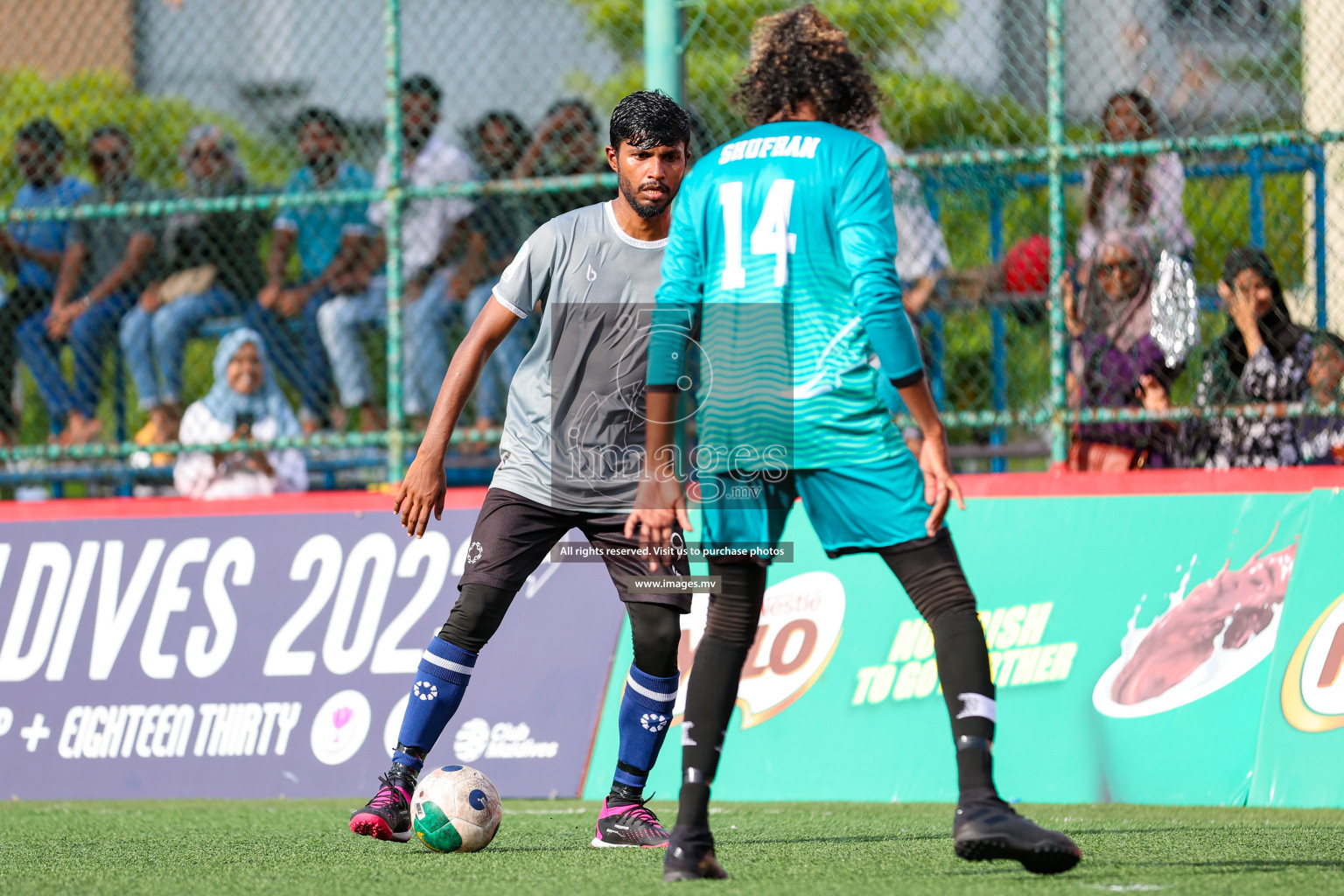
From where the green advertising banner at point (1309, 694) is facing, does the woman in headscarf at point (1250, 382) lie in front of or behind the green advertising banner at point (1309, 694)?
behind

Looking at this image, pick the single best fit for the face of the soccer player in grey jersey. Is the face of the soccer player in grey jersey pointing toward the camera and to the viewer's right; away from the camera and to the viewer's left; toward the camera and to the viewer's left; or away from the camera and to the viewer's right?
toward the camera and to the viewer's right

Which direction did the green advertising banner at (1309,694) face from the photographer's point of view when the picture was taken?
facing the viewer

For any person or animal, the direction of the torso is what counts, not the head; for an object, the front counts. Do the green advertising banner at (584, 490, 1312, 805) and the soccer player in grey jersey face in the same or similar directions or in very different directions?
same or similar directions

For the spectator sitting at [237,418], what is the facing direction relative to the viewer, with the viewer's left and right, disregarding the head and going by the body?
facing the viewer

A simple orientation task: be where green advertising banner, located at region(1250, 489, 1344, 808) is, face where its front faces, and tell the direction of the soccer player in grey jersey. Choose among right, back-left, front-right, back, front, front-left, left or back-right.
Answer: front-right

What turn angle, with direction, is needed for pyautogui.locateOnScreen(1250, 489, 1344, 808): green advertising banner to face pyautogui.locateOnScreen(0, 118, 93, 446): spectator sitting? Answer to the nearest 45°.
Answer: approximately 90° to its right

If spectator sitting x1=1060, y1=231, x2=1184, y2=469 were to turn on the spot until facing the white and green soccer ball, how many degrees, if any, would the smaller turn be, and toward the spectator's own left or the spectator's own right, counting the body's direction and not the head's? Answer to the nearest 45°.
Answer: approximately 45° to the spectator's own right

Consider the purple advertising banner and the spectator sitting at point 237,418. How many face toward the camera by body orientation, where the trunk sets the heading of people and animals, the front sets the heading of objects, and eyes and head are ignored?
2

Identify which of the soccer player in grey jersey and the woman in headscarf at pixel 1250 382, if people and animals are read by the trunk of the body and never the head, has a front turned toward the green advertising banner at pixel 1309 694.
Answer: the woman in headscarf

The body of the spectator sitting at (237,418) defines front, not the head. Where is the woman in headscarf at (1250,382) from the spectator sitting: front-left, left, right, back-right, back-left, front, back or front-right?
front-left
